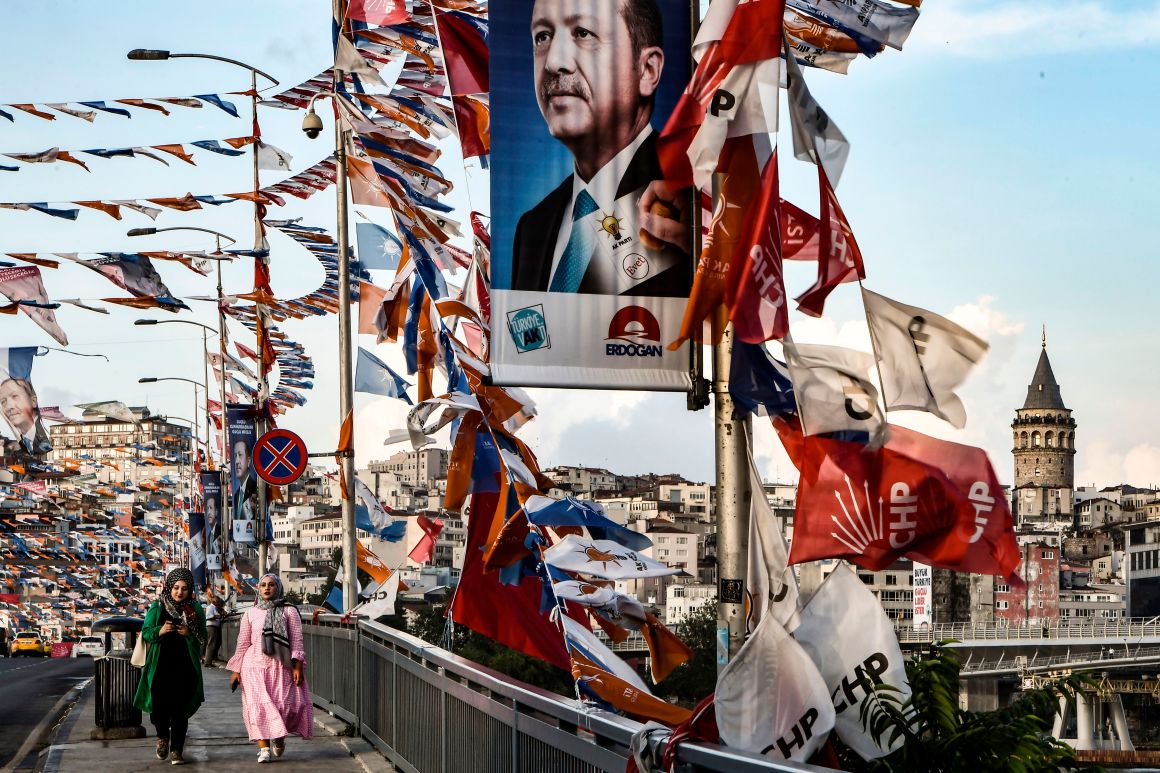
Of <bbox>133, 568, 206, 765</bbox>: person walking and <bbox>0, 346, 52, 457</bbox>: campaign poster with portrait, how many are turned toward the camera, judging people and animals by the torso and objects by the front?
2

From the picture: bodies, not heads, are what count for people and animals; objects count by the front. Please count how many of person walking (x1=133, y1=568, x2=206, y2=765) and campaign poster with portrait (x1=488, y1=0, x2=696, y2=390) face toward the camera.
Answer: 2

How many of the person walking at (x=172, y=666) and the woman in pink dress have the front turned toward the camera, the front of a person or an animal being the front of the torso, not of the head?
2

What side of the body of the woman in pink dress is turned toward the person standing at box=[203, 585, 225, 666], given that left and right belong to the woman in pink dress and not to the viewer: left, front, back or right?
back
